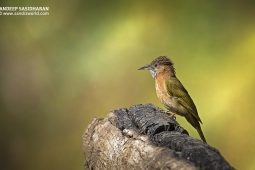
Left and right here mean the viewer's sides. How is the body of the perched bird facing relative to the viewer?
facing to the left of the viewer
